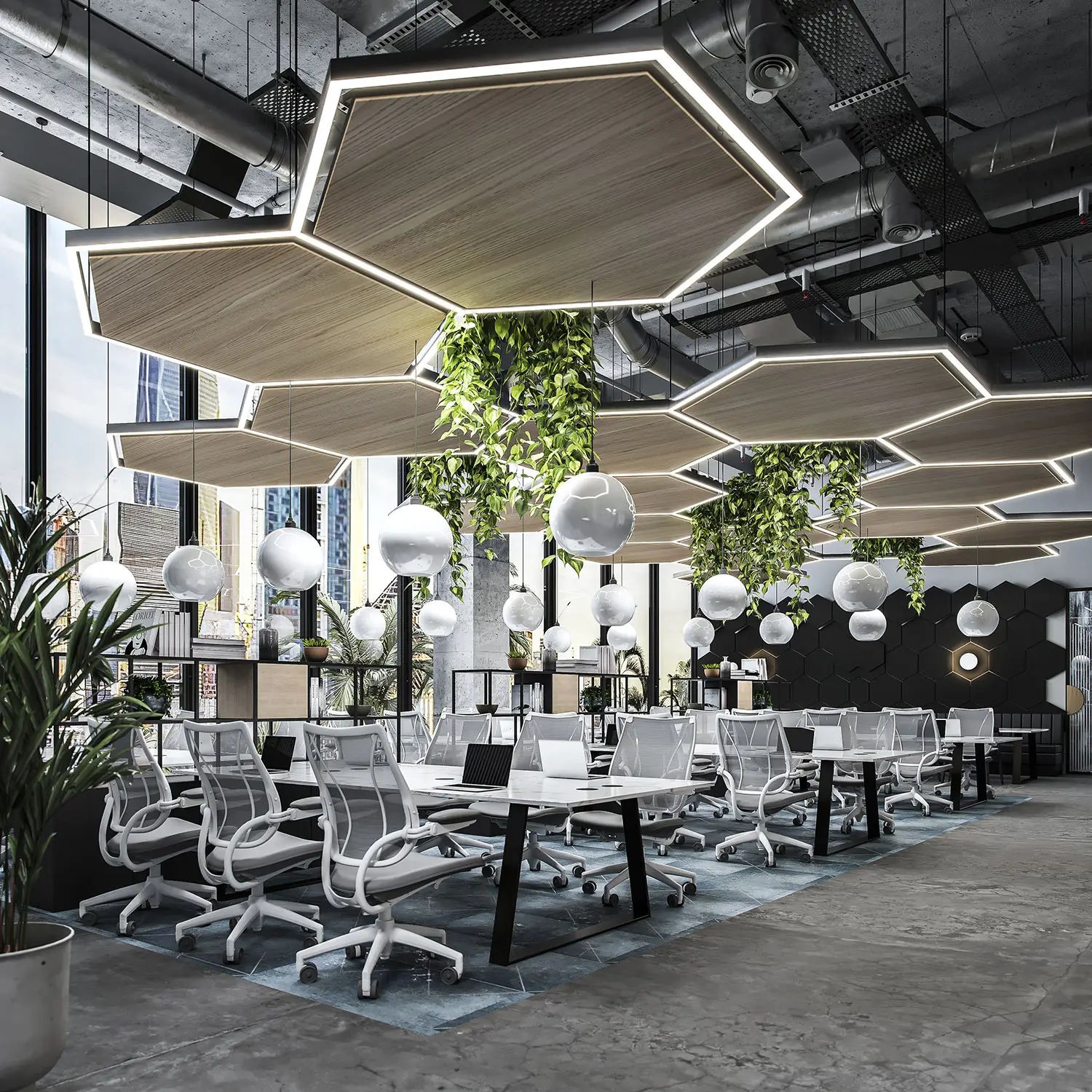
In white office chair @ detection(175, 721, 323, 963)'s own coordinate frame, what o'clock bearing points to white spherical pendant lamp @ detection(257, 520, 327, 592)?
The white spherical pendant lamp is roughly at 11 o'clock from the white office chair.

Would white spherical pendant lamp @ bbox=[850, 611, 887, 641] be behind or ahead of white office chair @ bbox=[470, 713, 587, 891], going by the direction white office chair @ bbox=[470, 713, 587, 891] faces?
behind

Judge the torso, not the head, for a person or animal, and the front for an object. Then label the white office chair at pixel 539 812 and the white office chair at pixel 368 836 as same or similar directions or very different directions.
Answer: very different directions

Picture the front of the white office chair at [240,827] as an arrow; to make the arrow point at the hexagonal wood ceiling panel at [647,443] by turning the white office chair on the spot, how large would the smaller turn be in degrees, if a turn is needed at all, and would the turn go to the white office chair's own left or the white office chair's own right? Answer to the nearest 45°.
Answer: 0° — it already faces it

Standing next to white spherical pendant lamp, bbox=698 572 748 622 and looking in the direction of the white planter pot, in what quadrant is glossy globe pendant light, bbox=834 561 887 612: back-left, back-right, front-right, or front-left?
back-left

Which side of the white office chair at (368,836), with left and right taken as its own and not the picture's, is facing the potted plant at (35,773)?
back

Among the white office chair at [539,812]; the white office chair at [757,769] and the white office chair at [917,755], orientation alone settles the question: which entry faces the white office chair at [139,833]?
the white office chair at [539,812]
